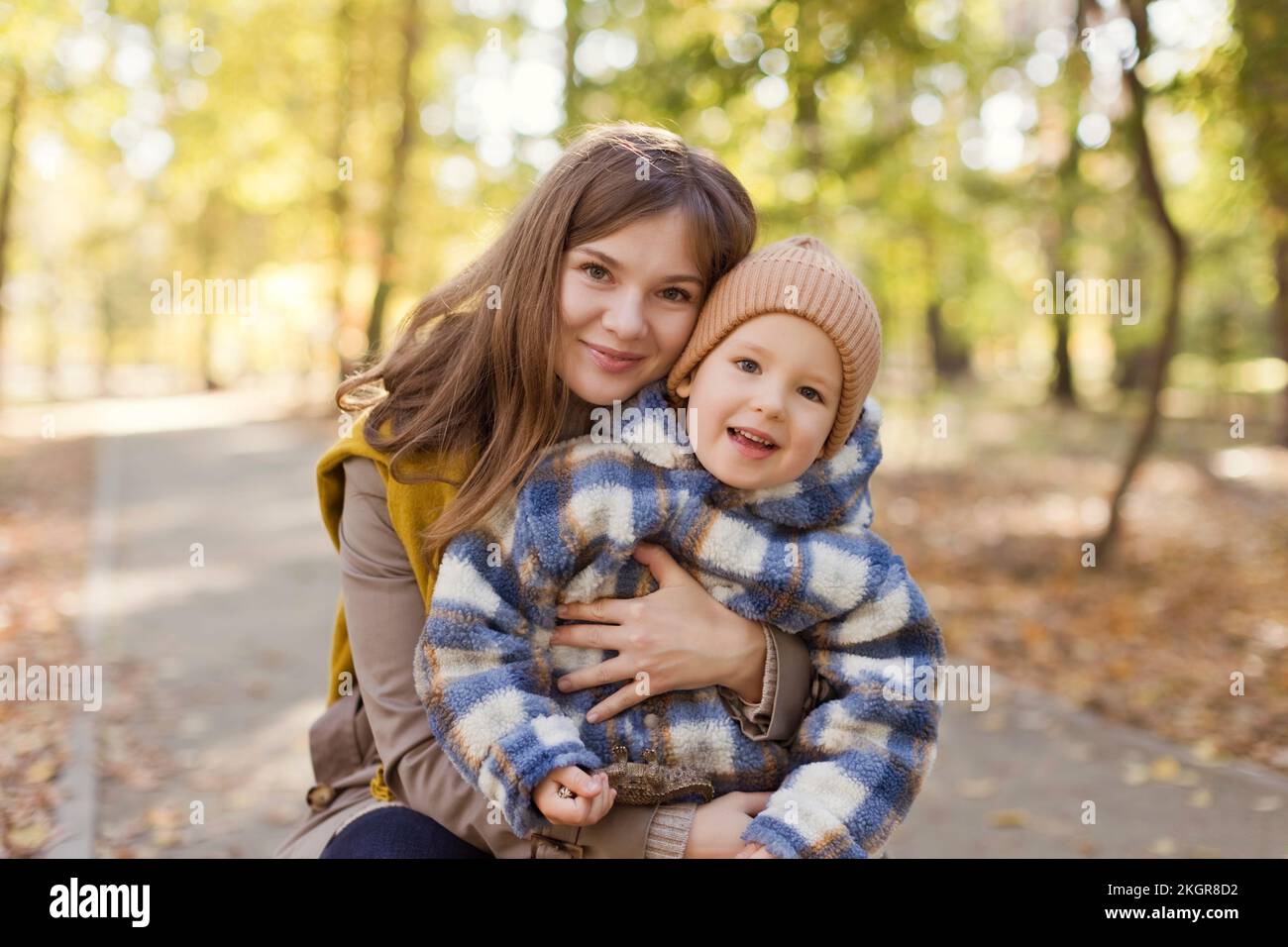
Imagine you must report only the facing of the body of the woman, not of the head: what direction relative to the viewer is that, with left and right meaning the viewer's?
facing the viewer and to the right of the viewer

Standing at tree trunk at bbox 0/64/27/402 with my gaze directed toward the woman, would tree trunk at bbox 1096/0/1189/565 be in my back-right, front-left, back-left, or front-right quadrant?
front-left

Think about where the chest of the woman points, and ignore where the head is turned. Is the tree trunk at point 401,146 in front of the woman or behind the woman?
behind

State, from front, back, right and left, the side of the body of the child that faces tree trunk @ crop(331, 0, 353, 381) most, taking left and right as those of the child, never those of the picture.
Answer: back

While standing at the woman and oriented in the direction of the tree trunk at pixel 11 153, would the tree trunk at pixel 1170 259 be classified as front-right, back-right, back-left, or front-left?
front-right

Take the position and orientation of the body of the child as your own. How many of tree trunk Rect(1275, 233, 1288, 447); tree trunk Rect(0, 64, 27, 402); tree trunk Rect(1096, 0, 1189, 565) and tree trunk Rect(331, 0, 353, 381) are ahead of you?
0

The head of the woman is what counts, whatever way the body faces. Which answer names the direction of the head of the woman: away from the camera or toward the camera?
toward the camera

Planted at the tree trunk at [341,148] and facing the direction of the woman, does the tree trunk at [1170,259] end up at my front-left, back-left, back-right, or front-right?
front-left

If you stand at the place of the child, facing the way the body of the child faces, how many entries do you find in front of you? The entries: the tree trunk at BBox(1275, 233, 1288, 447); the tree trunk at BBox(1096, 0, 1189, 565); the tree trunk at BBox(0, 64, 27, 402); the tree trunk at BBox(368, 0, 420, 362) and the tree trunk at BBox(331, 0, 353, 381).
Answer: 0

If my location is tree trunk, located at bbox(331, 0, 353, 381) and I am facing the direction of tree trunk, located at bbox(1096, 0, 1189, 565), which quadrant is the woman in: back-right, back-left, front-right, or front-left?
front-right

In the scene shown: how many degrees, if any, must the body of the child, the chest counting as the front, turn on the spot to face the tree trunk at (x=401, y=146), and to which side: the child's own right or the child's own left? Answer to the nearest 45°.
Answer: approximately 180°

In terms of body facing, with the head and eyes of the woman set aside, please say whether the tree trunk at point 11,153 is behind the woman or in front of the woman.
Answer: behind

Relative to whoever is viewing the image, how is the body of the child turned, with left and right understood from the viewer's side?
facing the viewer

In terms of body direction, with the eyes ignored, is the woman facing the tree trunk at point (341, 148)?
no

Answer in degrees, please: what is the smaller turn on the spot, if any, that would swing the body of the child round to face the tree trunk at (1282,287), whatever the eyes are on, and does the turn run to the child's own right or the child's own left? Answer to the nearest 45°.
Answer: approximately 135° to the child's own left

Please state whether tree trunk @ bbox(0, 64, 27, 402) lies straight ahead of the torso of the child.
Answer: no

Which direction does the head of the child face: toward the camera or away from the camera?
toward the camera
